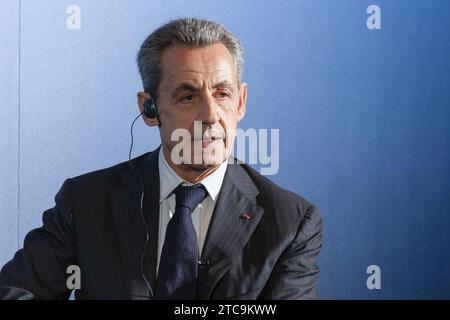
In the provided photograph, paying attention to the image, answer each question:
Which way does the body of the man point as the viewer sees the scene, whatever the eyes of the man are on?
toward the camera

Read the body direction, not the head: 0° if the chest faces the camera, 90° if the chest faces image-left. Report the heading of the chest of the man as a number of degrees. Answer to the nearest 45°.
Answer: approximately 0°
